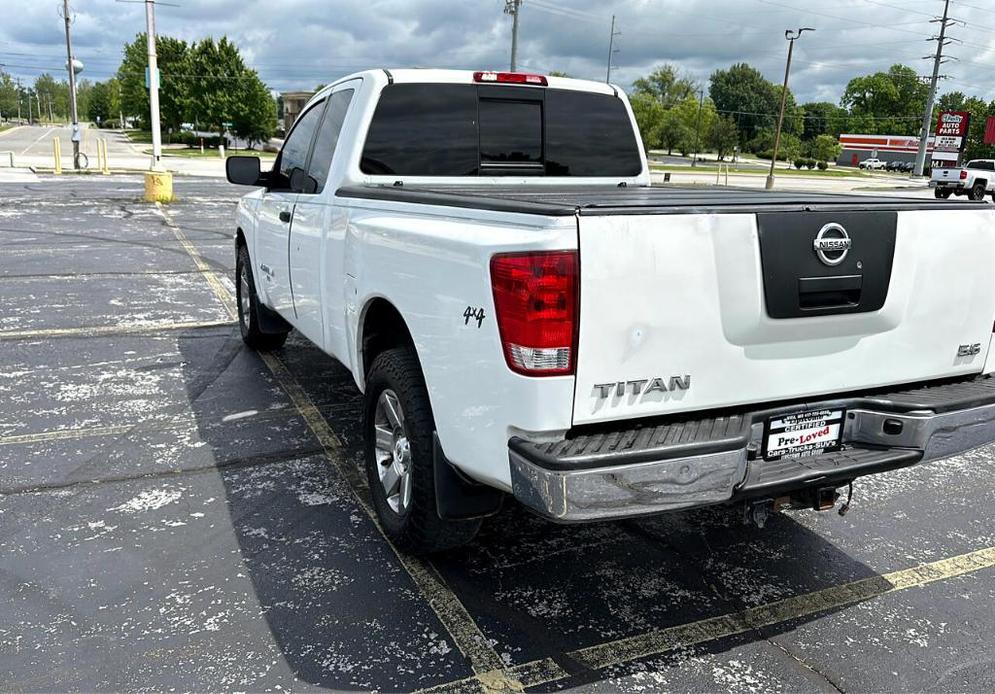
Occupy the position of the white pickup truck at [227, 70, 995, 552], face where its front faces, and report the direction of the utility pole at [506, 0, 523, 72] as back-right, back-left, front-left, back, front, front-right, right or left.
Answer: front-right

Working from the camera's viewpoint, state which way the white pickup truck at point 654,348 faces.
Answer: facing away from the viewer and to the left of the viewer

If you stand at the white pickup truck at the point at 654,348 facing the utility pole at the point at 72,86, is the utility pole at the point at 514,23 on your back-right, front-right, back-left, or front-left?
front-right

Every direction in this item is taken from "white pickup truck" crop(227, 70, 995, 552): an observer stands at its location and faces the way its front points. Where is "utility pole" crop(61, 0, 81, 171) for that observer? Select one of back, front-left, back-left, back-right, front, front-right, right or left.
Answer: front

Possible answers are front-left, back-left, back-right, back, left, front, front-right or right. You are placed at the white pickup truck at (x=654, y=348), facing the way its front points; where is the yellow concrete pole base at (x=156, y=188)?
front

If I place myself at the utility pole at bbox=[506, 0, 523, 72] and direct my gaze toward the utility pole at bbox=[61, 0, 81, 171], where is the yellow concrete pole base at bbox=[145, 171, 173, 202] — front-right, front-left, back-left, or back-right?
front-left

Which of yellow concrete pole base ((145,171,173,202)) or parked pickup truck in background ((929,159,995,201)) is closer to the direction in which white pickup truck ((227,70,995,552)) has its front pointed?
the yellow concrete pole base

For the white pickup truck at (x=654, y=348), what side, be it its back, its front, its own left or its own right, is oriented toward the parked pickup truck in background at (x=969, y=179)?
right

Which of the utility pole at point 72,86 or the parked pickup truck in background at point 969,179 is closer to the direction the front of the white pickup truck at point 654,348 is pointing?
the utility pole

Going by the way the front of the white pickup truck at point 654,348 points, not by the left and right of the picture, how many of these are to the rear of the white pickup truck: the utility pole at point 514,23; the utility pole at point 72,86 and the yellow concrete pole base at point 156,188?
0
